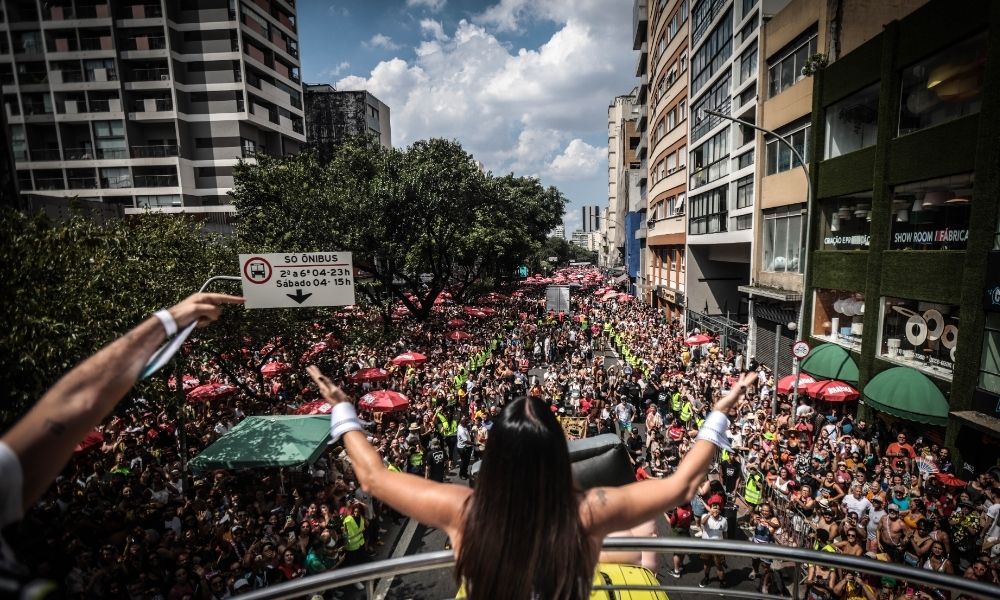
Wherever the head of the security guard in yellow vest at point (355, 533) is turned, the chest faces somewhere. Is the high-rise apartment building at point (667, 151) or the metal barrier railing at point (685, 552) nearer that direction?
the metal barrier railing

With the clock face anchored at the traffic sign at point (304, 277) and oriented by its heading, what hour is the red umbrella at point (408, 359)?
The red umbrella is roughly at 7 o'clock from the traffic sign.

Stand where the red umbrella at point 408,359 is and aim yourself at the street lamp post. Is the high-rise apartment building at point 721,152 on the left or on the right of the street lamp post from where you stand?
left

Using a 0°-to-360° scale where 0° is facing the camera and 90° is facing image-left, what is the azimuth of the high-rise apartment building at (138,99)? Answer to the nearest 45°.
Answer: approximately 0°

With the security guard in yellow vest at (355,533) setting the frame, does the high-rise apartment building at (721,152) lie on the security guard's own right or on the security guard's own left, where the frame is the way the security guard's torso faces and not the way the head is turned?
on the security guard's own left

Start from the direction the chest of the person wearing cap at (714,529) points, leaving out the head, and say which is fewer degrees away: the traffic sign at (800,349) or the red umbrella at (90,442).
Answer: the red umbrella

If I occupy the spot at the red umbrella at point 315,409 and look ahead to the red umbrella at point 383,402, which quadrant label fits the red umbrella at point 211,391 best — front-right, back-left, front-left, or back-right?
back-left

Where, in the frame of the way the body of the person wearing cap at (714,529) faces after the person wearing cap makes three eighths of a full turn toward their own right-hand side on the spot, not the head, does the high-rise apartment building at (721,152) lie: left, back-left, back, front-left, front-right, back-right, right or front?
front-right

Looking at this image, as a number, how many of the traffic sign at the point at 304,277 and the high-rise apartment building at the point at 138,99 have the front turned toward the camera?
2

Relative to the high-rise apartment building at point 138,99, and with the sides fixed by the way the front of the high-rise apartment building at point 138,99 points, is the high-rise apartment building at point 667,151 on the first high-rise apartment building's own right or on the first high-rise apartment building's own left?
on the first high-rise apartment building's own left

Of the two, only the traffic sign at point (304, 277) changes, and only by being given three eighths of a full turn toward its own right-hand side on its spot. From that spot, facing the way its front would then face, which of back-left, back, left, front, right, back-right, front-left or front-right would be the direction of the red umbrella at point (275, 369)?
front-right
